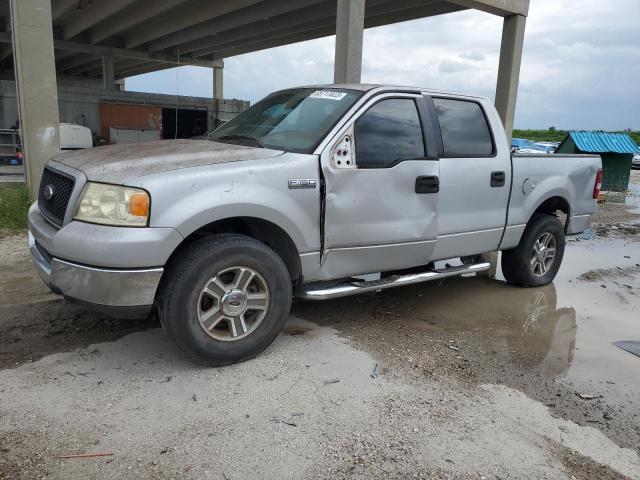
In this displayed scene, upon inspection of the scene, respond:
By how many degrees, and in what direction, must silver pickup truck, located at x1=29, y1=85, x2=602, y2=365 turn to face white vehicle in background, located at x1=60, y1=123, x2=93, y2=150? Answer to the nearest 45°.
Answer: approximately 90° to its right

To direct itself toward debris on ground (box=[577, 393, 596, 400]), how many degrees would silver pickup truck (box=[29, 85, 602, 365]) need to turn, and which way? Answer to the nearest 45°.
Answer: approximately 135° to its left

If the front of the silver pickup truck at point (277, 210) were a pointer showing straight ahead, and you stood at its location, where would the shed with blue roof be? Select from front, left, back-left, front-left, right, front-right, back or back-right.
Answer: back

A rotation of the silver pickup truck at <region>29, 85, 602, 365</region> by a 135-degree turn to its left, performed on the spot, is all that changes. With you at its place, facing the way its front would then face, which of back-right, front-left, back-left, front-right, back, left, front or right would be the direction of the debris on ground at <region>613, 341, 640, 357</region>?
front

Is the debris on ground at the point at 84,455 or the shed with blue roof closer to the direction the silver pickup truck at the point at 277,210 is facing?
the debris on ground

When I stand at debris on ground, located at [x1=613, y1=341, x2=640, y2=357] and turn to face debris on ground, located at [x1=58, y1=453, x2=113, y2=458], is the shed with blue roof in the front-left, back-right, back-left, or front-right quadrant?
back-right

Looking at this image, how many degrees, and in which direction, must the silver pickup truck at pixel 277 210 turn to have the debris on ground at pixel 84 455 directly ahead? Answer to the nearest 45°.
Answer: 0° — it already faces it

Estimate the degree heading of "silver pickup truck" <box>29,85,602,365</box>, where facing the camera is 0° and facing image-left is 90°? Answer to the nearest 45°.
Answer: approximately 45°
